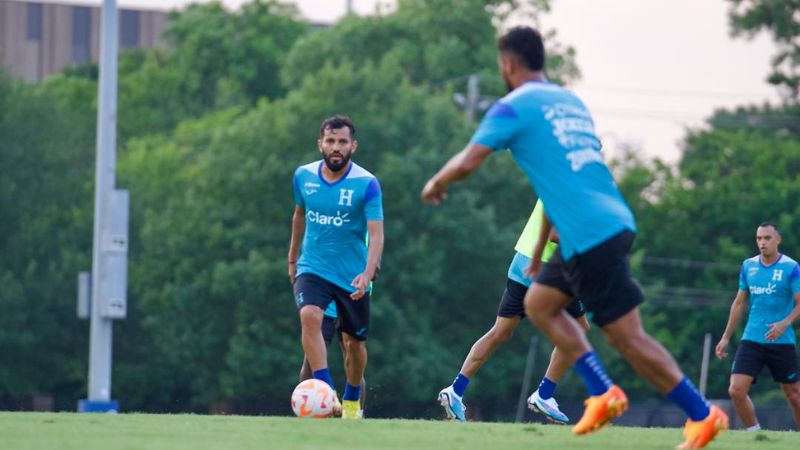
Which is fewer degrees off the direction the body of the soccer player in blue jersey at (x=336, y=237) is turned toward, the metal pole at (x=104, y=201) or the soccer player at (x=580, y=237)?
the soccer player

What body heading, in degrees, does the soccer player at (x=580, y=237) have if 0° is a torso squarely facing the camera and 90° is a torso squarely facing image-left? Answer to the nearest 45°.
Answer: approximately 135°
